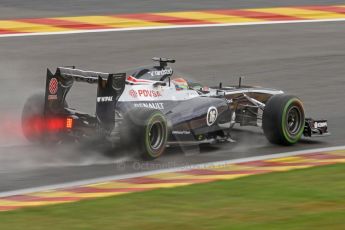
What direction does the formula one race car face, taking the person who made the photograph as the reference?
facing away from the viewer and to the right of the viewer
